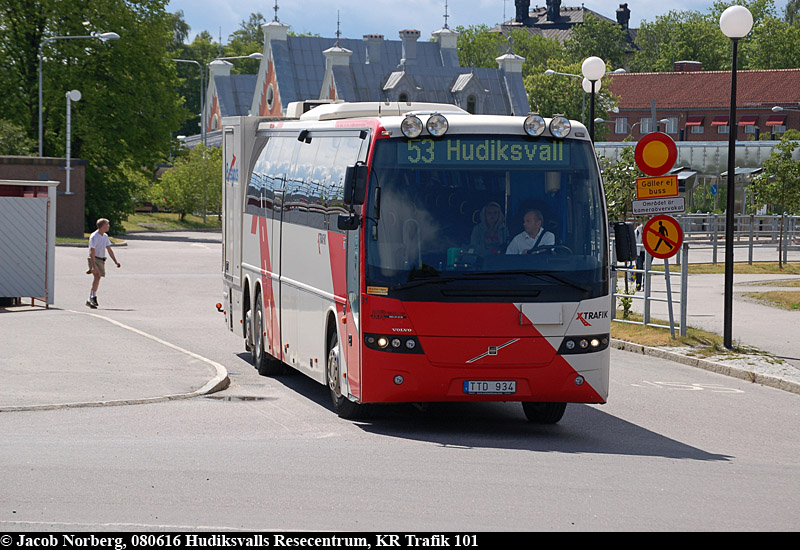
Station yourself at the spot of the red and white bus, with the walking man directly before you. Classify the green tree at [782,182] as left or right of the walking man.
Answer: right

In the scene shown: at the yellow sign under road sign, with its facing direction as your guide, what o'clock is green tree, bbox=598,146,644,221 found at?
The green tree is roughly at 6 o'clock from the yellow sign under road sign.

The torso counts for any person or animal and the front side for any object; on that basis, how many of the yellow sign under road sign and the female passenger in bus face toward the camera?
2

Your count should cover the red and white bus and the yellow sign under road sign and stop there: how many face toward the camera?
2

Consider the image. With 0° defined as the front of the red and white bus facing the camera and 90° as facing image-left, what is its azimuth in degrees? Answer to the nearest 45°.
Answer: approximately 0°

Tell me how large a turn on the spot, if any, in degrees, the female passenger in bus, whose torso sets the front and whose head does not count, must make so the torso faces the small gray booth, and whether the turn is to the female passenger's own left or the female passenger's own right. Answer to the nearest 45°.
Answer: approximately 135° to the female passenger's own right

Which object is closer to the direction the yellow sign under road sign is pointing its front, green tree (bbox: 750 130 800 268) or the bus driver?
the bus driver
